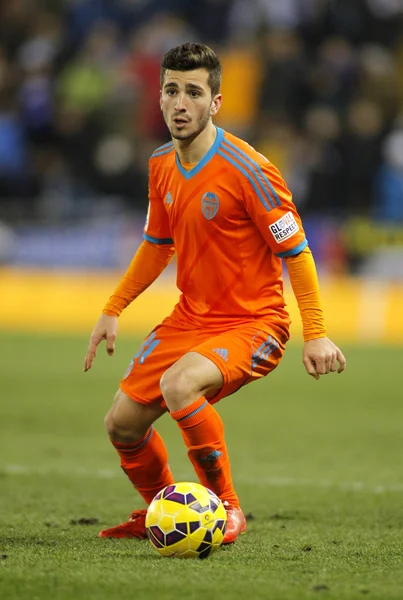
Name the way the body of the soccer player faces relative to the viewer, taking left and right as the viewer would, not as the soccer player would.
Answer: facing the viewer and to the left of the viewer

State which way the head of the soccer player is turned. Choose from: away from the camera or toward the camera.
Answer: toward the camera
